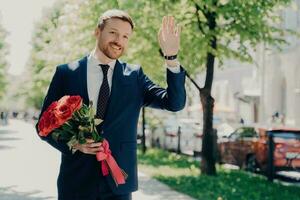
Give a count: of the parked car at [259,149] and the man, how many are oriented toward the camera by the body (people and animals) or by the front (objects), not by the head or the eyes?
1

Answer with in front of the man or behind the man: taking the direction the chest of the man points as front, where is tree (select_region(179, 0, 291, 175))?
behind

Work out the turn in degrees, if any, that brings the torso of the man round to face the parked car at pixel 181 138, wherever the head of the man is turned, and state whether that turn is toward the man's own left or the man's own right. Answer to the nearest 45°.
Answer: approximately 180°
